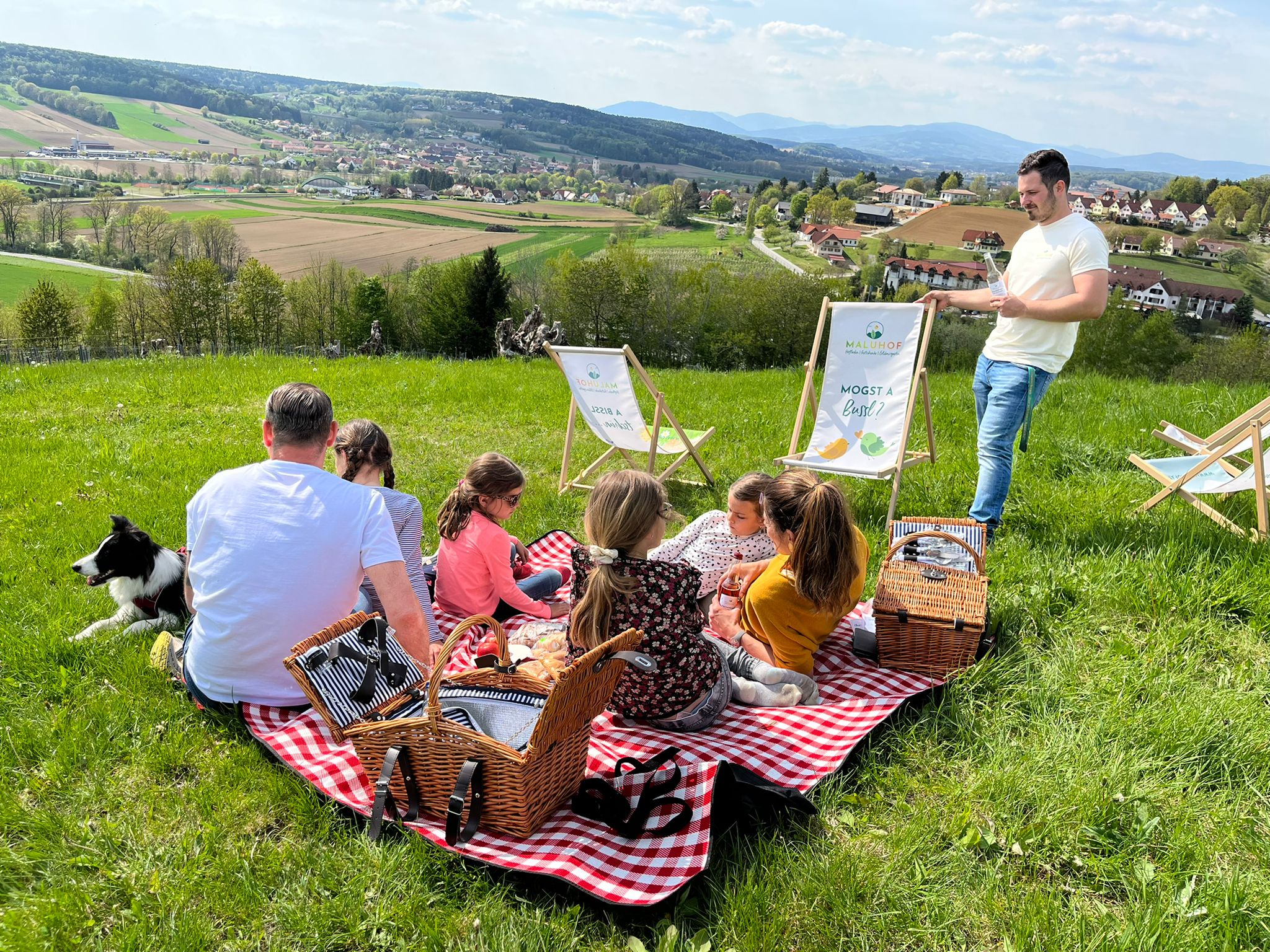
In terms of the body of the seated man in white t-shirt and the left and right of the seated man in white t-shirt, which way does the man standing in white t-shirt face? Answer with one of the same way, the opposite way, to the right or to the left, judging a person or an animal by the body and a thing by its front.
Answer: to the left

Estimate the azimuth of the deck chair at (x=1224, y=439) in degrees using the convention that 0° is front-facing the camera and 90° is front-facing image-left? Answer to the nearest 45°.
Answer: approximately 90°

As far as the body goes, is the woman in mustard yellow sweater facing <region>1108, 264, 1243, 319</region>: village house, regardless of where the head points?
no

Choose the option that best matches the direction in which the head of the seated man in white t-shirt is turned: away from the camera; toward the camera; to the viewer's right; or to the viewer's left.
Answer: away from the camera

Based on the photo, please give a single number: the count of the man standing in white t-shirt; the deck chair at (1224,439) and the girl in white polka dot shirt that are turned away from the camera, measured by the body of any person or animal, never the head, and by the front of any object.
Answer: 0

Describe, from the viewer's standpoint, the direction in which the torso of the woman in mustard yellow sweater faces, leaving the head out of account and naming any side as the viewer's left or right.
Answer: facing away from the viewer and to the left of the viewer

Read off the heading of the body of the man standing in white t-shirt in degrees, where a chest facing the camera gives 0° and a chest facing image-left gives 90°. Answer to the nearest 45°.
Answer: approximately 45°

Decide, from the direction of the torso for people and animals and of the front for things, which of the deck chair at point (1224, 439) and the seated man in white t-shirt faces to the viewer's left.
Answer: the deck chair

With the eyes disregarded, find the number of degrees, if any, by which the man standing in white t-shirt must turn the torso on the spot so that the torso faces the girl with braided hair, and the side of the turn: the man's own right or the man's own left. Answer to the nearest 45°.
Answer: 0° — they already face them

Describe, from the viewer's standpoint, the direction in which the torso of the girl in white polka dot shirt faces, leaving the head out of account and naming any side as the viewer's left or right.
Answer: facing the viewer and to the left of the viewer

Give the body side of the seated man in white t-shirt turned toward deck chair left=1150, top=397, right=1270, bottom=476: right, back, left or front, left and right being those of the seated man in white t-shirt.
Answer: right

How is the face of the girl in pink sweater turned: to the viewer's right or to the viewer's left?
to the viewer's right

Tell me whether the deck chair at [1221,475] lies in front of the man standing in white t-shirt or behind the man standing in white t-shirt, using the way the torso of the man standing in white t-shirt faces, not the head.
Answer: behind

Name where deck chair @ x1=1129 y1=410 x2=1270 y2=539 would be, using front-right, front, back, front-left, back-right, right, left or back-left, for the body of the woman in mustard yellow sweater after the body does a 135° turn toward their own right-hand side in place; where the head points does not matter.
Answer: front-left

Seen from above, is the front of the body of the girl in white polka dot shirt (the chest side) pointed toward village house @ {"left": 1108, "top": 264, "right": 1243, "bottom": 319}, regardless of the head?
no
